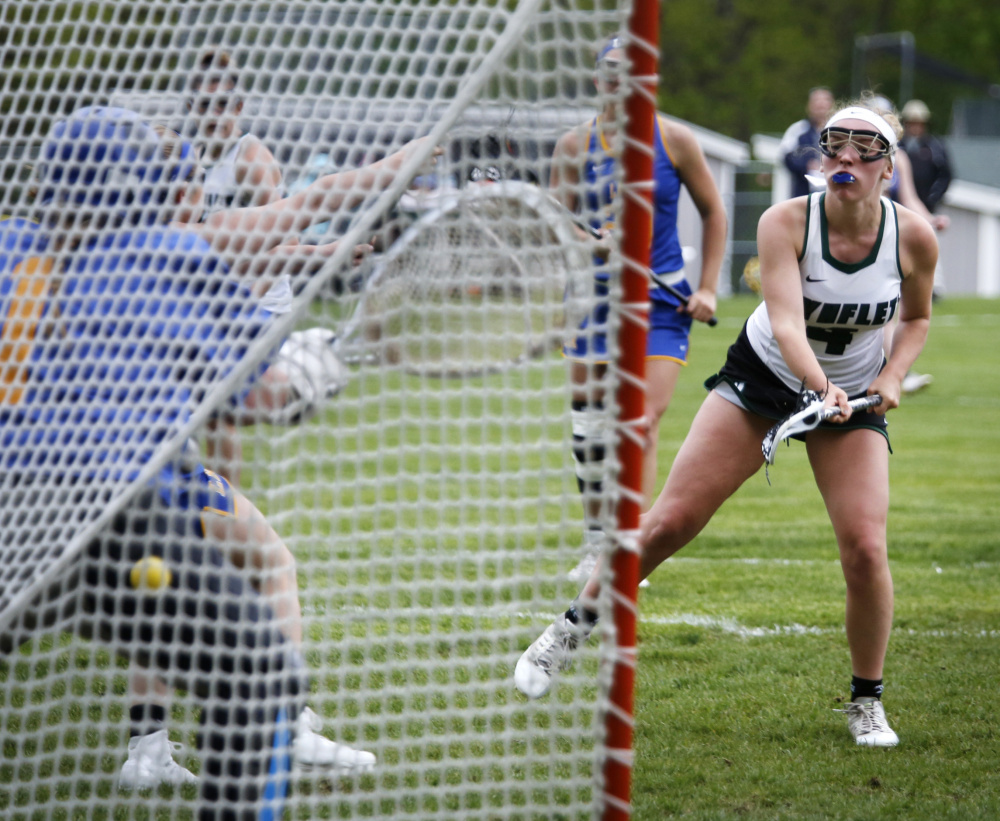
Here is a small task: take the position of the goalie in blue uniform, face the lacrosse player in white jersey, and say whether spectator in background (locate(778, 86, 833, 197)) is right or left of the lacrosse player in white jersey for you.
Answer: left

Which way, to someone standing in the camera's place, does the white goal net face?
facing away from the viewer and to the right of the viewer

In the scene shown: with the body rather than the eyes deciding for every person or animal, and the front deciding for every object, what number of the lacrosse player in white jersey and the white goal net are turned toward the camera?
1

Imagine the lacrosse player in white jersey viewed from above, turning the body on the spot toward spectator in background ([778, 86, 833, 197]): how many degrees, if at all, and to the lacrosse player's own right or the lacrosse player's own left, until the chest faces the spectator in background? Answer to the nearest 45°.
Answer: approximately 180°

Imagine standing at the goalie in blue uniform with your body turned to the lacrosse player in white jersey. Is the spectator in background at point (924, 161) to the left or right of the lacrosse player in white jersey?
left

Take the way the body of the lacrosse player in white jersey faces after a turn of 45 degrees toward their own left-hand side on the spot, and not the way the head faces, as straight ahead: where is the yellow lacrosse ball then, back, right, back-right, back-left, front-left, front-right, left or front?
right

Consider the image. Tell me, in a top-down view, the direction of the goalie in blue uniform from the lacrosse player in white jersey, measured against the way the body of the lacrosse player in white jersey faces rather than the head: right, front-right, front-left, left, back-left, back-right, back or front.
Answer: front-right

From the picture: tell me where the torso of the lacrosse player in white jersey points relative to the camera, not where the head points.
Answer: toward the camera

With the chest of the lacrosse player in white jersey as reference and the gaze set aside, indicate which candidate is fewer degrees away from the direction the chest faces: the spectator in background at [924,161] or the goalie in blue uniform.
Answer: the goalie in blue uniform
